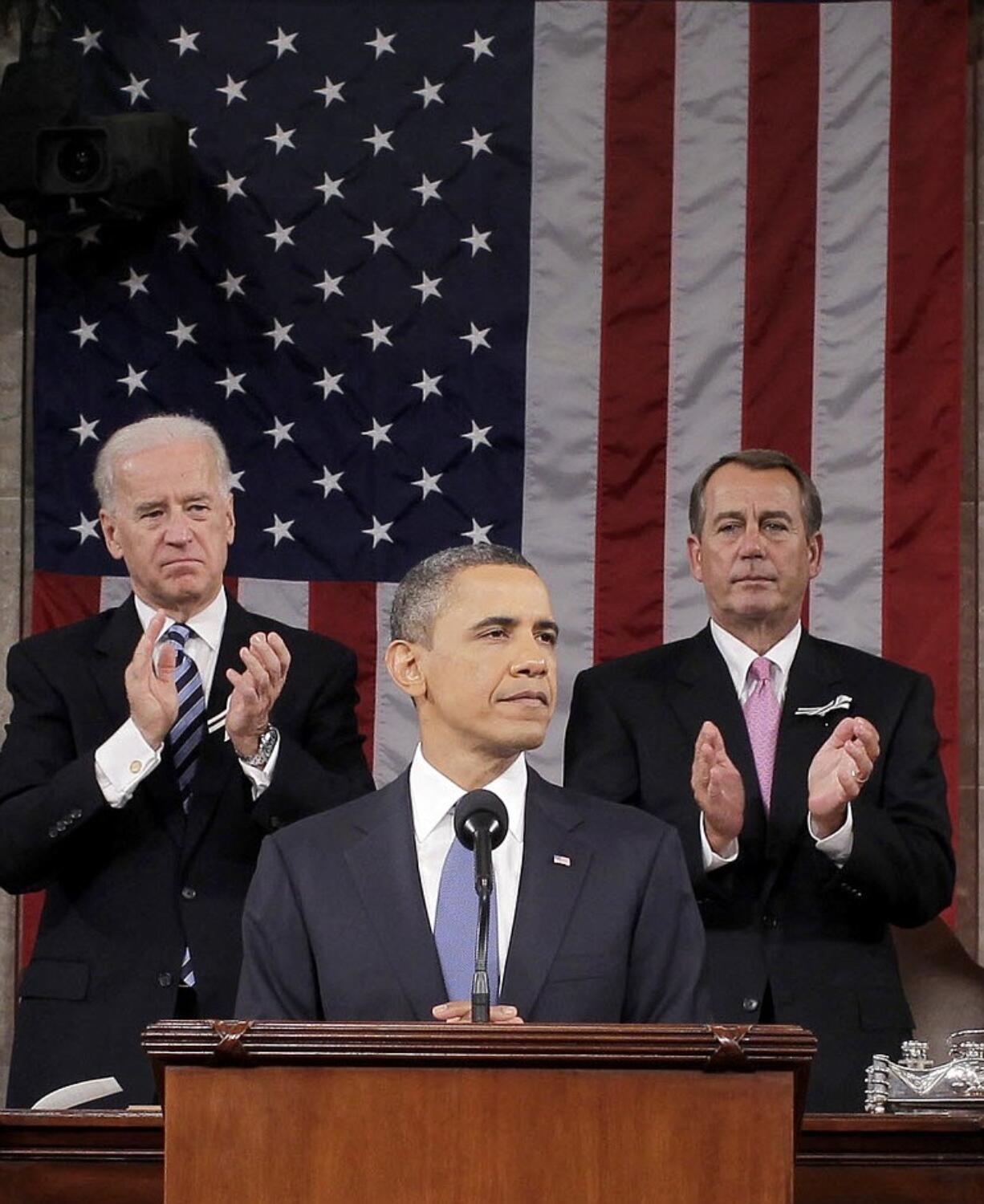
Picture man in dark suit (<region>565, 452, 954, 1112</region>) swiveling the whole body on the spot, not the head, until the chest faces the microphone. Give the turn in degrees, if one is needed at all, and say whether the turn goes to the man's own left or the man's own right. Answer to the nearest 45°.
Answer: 0° — they already face it

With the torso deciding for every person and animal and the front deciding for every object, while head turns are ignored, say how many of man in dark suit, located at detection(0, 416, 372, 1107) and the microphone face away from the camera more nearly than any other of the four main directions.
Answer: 1

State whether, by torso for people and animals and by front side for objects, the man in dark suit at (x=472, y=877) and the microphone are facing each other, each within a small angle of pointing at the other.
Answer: yes

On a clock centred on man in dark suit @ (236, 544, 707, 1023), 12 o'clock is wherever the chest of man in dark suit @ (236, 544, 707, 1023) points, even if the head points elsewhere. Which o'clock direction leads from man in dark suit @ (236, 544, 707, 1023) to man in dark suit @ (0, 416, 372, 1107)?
man in dark suit @ (0, 416, 372, 1107) is roughly at 5 o'clock from man in dark suit @ (236, 544, 707, 1023).

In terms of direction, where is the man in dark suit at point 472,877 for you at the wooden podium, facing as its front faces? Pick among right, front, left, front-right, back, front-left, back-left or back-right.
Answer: back

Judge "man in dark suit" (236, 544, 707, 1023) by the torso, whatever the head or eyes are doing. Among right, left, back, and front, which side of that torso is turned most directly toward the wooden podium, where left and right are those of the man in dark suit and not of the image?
front

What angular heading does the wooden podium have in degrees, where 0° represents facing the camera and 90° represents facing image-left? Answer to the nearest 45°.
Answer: approximately 0°

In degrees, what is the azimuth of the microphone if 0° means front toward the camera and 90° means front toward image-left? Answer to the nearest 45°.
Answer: approximately 180°

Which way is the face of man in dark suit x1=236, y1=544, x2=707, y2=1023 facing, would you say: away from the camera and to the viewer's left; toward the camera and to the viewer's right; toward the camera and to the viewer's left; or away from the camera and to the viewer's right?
toward the camera and to the viewer's right
